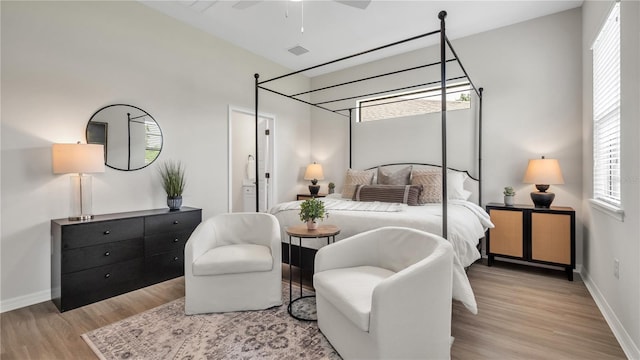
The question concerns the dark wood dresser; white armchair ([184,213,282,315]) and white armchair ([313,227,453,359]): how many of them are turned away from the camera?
0

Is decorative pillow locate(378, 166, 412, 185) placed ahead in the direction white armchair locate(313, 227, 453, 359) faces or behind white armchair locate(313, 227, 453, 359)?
behind

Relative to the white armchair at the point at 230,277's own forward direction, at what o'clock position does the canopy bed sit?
The canopy bed is roughly at 9 o'clock from the white armchair.

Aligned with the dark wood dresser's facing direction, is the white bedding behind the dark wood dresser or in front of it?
in front

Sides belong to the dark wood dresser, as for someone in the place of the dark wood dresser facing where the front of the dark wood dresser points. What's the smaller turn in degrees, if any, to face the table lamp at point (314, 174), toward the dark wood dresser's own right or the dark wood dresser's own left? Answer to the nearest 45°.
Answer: approximately 45° to the dark wood dresser's own left

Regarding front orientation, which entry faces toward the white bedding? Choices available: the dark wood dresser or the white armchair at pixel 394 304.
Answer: the dark wood dresser

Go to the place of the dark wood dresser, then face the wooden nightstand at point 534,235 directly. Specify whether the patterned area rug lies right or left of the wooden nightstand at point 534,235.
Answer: right

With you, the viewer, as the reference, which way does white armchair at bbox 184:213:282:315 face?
facing the viewer

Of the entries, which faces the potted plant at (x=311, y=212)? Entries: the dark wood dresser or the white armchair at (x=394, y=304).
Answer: the dark wood dresser

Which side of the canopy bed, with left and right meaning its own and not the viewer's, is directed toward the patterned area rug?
front

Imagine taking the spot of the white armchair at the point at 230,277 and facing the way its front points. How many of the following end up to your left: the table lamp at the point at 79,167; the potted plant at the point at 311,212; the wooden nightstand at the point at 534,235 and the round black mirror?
2

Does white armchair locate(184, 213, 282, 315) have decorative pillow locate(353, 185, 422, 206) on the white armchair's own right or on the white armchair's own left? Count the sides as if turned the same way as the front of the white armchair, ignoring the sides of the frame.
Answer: on the white armchair's own left

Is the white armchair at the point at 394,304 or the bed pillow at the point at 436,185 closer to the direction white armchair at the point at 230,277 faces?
the white armchair

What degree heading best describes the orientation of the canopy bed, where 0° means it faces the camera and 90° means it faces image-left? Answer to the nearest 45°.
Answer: approximately 45°

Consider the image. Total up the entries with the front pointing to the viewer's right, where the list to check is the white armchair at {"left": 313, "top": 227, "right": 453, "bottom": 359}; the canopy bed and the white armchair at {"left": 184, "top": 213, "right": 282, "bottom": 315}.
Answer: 0

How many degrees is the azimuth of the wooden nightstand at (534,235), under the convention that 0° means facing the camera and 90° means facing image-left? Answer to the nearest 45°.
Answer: approximately 45°

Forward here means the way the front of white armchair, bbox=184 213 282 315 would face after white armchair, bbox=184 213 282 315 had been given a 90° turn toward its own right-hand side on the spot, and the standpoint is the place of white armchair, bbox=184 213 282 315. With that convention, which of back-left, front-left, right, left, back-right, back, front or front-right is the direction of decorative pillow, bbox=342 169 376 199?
back-right

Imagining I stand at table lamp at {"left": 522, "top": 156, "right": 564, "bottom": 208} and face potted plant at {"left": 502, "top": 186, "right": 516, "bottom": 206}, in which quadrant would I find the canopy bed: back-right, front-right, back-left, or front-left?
front-left
